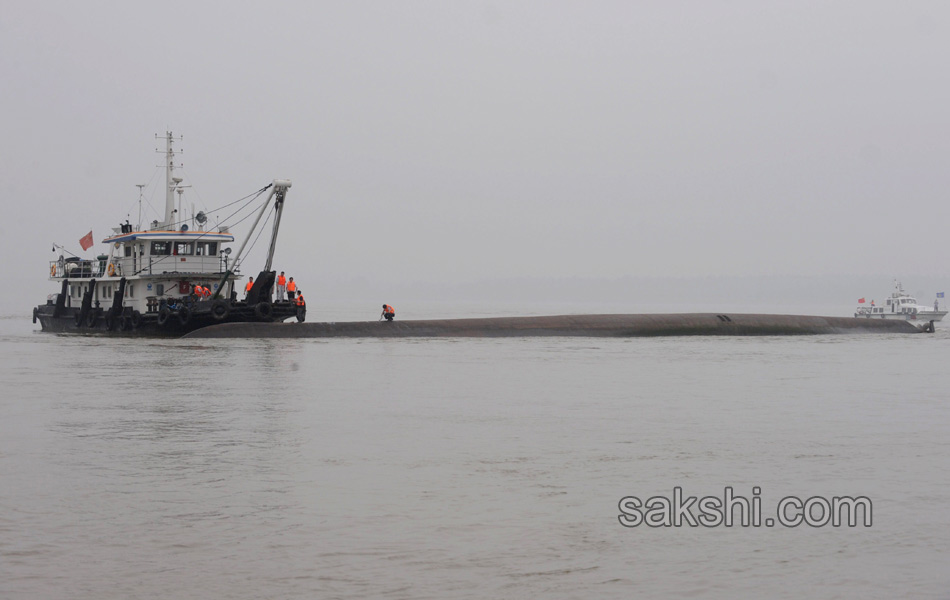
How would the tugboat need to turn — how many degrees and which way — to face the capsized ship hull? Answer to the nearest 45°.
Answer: approximately 45° to its left

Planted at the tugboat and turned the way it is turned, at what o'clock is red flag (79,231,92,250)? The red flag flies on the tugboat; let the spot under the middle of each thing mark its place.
The red flag is roughly at 6 o'clock from the tugboat.

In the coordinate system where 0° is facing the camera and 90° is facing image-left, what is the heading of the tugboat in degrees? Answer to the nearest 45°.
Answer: approximately 315°

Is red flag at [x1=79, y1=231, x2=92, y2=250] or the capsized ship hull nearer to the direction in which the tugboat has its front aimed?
the capsized ship hull
